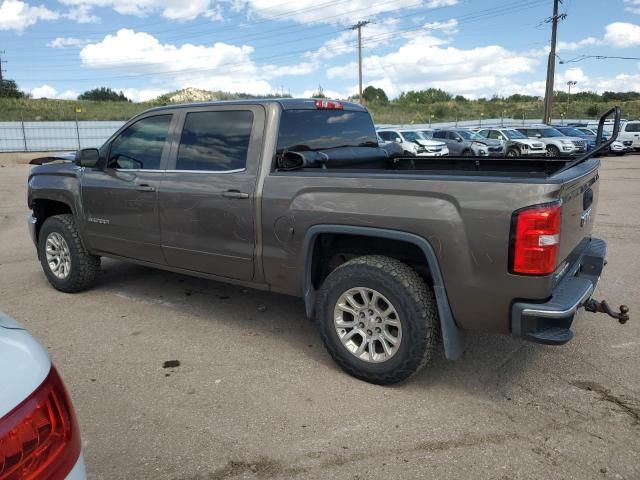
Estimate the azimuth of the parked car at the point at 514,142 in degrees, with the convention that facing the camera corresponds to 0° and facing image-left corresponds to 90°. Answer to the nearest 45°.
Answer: approximately 315°

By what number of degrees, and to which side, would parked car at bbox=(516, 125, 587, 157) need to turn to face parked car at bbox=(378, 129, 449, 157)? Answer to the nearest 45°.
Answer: approximately 90° to its right

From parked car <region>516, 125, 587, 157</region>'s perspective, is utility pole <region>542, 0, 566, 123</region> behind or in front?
behind

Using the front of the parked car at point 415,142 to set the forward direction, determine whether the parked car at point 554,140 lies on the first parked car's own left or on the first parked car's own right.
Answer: on the first parked car's own left

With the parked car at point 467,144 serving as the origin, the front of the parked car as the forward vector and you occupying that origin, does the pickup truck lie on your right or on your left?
on your right

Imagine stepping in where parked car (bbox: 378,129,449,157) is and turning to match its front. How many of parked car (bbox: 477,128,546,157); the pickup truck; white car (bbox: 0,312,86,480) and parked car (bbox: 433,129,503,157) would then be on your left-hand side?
2

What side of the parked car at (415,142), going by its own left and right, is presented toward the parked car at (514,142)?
left

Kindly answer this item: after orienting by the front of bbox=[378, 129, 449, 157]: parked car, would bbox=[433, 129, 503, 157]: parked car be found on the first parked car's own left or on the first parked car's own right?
on the first parked car's own left

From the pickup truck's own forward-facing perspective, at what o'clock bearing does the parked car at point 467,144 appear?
The parked car is roughly at 2 o'clock from the pickup truck.

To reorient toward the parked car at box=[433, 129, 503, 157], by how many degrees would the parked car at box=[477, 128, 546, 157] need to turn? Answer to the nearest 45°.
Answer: approximately 90° to its right

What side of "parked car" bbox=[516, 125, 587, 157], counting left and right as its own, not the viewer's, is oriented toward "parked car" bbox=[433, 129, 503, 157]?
right

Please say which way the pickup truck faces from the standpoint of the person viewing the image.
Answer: facing away from the viewer and to the left of the viewer
